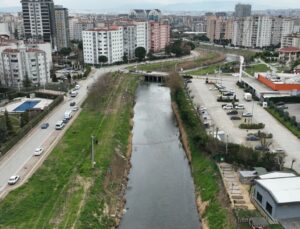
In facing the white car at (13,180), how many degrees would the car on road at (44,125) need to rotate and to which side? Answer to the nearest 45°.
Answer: approximately 45° to its left

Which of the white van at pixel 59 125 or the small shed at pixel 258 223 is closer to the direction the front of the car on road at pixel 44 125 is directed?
the small shed

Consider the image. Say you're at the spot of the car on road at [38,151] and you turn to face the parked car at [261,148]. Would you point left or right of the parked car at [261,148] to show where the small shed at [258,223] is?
right

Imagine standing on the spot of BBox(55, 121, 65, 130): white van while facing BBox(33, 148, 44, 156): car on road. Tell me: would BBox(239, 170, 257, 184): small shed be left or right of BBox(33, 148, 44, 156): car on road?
left

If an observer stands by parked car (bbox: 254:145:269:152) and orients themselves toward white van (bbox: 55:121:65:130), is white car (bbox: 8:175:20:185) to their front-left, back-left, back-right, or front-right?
front-left

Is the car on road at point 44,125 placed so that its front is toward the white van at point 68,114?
no

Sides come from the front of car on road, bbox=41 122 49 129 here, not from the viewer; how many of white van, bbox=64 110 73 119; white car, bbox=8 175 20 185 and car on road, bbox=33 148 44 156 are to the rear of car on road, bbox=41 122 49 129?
1

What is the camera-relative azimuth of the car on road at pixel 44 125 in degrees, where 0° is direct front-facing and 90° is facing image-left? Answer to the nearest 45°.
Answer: approximately 45°

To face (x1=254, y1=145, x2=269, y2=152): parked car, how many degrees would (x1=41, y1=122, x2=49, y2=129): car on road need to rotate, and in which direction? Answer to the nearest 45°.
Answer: approximately 90° to its left

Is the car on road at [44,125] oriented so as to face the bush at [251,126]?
no

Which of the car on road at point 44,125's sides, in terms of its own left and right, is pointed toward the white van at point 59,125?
left

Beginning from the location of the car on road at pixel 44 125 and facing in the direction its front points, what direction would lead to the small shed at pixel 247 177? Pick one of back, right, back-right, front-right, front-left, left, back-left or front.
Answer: left
